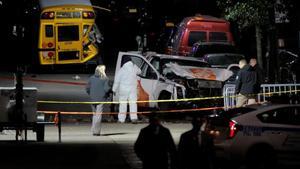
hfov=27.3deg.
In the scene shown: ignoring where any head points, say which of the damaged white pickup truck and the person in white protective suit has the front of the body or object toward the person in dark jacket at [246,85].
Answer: the damaged white pickup truck

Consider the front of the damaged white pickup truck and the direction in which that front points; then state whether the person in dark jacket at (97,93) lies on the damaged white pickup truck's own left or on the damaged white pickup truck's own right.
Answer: on the damaged white pickup truck's own right

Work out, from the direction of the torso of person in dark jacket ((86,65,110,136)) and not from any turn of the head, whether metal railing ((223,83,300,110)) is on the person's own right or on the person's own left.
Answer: on the person's own right

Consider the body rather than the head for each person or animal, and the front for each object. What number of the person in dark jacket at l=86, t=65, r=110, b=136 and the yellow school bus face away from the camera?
2

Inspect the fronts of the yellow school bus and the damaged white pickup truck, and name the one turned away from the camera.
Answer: the yellow school bus

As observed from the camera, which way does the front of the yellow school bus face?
facing away from the viewer

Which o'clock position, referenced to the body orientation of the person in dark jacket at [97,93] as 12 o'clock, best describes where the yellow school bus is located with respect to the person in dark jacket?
The yellow school bus is roughly at 12 o'clock from the person in dark jacket.

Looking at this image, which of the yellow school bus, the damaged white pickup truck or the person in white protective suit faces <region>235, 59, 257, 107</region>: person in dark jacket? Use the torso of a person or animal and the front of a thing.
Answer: the damaged white pickup truck

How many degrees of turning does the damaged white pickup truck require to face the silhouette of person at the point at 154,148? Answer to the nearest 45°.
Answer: approximately 45° to its right

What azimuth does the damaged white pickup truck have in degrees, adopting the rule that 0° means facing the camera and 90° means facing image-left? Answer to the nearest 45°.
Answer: approximately 315°

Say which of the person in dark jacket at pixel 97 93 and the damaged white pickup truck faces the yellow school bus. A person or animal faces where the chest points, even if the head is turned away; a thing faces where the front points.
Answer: the person in dark jacket

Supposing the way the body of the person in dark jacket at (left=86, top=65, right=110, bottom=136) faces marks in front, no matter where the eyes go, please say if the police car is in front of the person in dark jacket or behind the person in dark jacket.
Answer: behind

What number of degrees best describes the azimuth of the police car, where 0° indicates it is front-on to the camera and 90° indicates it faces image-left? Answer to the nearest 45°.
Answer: approximately 225°
